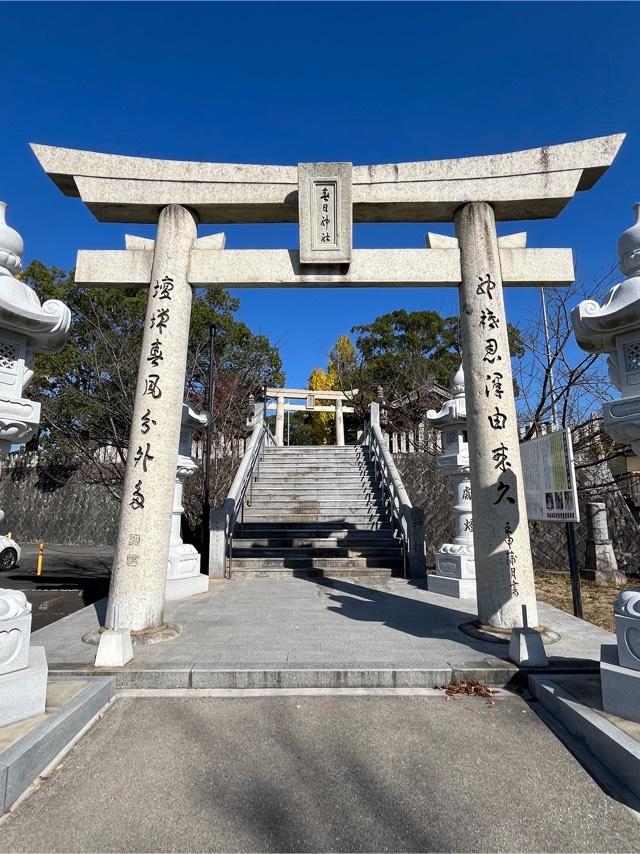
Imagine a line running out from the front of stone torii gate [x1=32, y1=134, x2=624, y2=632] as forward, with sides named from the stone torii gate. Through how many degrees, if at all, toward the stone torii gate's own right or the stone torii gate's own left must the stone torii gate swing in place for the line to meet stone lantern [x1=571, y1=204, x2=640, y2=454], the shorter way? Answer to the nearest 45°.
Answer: approximately 45° to the stone torii gate's own left

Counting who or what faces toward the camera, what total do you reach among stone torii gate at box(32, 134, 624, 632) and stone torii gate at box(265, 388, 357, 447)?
2

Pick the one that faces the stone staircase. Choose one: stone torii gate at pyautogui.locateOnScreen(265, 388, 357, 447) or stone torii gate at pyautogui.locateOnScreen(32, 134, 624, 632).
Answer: stone torii gate at pyautogui.locateOnScreen(265, 388, 357, 447)

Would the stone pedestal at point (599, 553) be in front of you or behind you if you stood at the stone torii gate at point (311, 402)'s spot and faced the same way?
in front

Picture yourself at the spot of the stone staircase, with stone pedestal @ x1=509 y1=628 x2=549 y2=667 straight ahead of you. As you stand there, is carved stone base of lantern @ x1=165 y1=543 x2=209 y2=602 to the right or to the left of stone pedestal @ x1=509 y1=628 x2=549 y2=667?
right

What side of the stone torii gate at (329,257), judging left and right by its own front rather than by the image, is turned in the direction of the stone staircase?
back

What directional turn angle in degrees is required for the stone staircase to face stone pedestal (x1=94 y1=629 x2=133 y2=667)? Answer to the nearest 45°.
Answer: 0° — it already faces it

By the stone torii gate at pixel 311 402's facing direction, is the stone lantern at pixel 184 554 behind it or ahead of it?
ahead

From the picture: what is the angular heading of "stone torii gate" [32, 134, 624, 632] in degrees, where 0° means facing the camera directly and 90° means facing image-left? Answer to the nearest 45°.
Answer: approximately 0°
